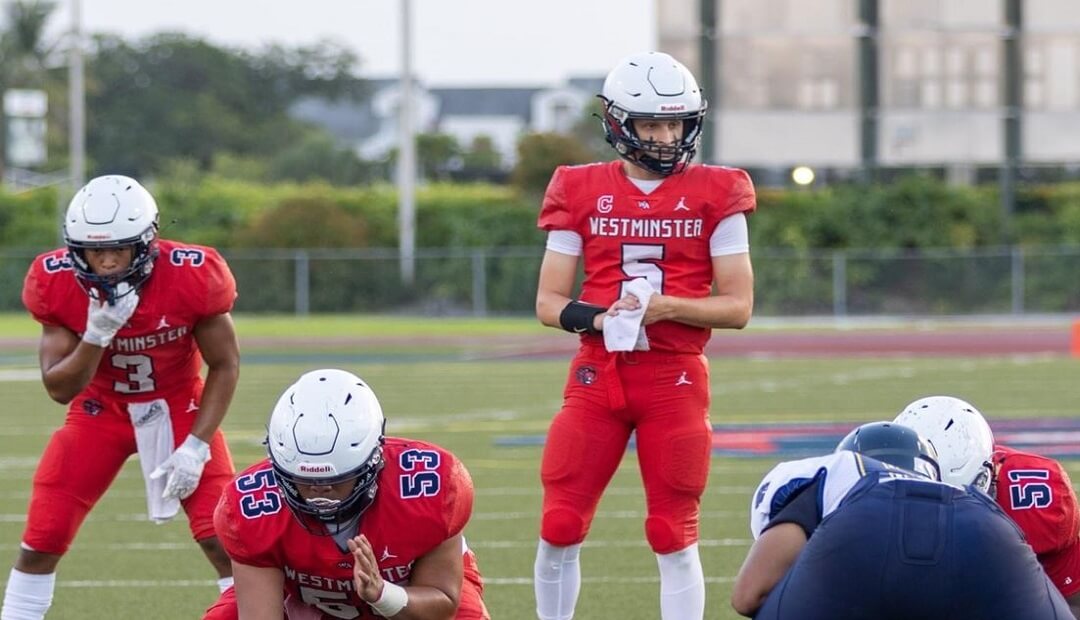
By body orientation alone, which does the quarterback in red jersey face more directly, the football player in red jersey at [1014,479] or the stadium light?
the football player in red jersey

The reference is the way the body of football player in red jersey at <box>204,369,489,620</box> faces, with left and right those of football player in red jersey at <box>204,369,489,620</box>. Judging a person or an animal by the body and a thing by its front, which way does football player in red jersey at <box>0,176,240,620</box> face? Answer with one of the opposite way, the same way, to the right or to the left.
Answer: the same way

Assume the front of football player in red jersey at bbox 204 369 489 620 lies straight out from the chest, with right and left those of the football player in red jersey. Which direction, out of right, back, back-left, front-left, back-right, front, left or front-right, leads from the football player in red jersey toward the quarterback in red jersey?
back-left

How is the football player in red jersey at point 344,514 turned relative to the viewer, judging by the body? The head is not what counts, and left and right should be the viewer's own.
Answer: facing the viewer

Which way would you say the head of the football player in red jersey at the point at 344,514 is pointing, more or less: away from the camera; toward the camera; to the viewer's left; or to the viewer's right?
toward the camera

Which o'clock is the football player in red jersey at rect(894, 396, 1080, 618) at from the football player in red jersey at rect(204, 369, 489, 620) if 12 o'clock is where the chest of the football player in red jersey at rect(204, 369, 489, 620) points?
the football player in red jersey at rect(894, 396, 1080, 618) is roughly at 9 o'clock from the football player in red jersey at rect(204, 369, 489, 620).

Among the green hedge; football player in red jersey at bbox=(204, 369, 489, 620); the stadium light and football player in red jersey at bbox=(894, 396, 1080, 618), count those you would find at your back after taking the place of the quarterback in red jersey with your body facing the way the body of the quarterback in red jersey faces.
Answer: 2

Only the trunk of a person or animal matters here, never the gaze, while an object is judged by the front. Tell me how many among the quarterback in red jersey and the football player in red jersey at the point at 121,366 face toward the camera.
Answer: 2

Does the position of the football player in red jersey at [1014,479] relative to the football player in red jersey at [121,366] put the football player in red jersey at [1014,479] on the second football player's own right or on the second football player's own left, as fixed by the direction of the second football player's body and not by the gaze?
on the second football player's own left

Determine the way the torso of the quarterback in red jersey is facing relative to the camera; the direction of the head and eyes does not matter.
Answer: toward the camera

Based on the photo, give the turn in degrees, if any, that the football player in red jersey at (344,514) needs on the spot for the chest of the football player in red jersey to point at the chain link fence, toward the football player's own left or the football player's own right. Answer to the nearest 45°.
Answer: approximately 180°

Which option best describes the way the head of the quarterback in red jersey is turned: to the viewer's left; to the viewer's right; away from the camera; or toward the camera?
toward the camera

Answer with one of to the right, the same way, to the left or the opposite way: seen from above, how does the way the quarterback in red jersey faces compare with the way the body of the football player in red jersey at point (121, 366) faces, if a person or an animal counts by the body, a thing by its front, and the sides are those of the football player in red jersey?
the same way

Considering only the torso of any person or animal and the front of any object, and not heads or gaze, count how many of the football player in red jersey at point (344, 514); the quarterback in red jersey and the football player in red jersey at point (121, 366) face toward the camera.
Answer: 3

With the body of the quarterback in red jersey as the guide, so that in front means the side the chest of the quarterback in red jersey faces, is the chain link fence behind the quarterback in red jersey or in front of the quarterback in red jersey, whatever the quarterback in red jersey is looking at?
behind

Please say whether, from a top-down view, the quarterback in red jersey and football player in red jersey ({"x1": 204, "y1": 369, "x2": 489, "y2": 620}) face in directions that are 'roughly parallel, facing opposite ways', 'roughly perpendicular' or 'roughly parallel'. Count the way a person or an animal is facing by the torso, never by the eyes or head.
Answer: roughly parallel

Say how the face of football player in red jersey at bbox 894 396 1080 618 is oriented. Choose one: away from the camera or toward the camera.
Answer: toward the camera

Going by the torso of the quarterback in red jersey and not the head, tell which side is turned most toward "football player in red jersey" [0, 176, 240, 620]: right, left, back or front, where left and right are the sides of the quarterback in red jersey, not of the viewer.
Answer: right
